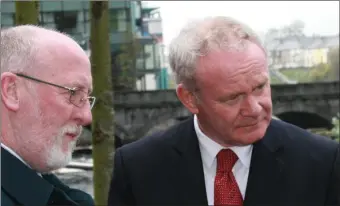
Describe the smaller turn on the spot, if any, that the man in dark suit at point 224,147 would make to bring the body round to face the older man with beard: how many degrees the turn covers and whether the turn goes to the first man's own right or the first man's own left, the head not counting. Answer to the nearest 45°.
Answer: approximately 45° to the first man's own right

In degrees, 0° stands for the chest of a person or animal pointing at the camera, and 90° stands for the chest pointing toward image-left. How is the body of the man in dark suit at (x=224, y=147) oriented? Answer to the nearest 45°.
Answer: approximately 0°

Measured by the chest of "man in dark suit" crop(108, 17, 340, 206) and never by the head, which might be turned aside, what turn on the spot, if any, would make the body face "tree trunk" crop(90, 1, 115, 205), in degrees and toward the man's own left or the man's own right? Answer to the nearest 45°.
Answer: approximately 135° to the man's own right

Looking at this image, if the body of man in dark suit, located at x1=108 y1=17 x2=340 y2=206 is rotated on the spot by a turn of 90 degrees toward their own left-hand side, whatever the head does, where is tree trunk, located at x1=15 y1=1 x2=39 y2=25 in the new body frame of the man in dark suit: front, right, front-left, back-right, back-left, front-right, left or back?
back-left

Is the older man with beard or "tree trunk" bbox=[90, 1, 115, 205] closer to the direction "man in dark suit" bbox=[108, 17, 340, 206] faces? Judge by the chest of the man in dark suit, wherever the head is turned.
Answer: the older man with beard

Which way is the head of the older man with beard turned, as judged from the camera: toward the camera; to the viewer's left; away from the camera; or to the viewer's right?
to the viewer's right
